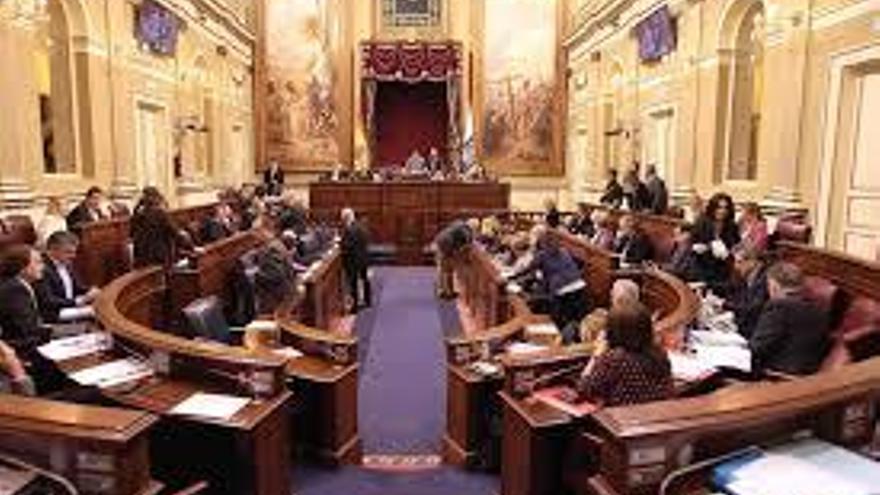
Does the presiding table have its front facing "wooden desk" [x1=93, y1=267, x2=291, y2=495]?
yes

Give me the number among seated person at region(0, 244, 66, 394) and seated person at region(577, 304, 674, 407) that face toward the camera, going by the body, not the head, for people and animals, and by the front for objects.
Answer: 0

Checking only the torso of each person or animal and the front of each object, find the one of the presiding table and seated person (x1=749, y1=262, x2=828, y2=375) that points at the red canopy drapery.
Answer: the seated person

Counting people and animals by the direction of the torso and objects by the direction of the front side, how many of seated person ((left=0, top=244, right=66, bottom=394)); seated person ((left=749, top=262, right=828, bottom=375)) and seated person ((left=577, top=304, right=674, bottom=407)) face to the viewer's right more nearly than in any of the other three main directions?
1

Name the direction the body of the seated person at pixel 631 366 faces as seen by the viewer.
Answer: away from the camera

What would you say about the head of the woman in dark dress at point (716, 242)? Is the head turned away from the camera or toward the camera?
toward the camera

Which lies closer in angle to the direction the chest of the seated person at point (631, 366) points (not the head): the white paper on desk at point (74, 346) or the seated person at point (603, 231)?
the seated person

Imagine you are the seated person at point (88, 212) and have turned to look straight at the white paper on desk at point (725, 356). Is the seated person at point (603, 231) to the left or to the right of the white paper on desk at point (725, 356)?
left

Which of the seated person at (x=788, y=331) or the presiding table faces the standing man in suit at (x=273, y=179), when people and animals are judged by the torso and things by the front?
the seated person

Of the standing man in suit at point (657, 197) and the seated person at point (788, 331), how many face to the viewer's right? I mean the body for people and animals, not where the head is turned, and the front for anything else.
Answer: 0

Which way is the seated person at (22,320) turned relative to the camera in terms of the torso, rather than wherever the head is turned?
to the viewer's right

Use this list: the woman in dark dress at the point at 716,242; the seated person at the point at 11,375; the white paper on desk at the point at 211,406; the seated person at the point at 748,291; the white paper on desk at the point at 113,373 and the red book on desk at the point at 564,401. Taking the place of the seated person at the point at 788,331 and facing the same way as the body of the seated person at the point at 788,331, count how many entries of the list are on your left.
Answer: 4

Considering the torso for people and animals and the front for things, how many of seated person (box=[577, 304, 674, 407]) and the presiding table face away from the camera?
1

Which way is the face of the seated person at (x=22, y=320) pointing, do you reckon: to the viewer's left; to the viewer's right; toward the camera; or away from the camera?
to the viewer's right

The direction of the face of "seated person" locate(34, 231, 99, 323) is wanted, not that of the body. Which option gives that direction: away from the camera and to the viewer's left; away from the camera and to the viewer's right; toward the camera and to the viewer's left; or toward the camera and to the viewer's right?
toward the camera and to the viewer's right

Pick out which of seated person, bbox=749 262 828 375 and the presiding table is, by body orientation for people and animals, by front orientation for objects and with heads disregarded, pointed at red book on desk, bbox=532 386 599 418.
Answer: the presiding table
